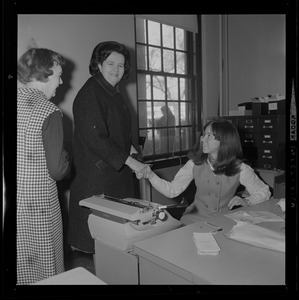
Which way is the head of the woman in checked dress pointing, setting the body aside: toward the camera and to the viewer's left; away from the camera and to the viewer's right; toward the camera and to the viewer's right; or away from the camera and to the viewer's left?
away from the camera and to the viewer's right

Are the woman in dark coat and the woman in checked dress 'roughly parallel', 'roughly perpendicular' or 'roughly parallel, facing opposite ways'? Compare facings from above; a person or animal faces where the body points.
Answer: roughly perpendicular

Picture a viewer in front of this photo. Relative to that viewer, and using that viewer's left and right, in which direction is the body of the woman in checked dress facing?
facing away from the viewer and to the right of the viewer

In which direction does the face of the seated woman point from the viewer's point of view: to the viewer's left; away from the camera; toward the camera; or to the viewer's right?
to the viewer's left

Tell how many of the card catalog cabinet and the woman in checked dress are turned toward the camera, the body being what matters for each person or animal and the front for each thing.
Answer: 1

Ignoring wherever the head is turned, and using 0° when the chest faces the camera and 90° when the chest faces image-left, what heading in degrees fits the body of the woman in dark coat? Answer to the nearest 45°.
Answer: approximately 315°

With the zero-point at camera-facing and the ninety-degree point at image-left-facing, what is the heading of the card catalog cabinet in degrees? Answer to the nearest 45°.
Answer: approximately 0°

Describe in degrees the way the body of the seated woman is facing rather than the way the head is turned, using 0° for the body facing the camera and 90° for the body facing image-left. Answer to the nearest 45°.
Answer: approximately 45°
